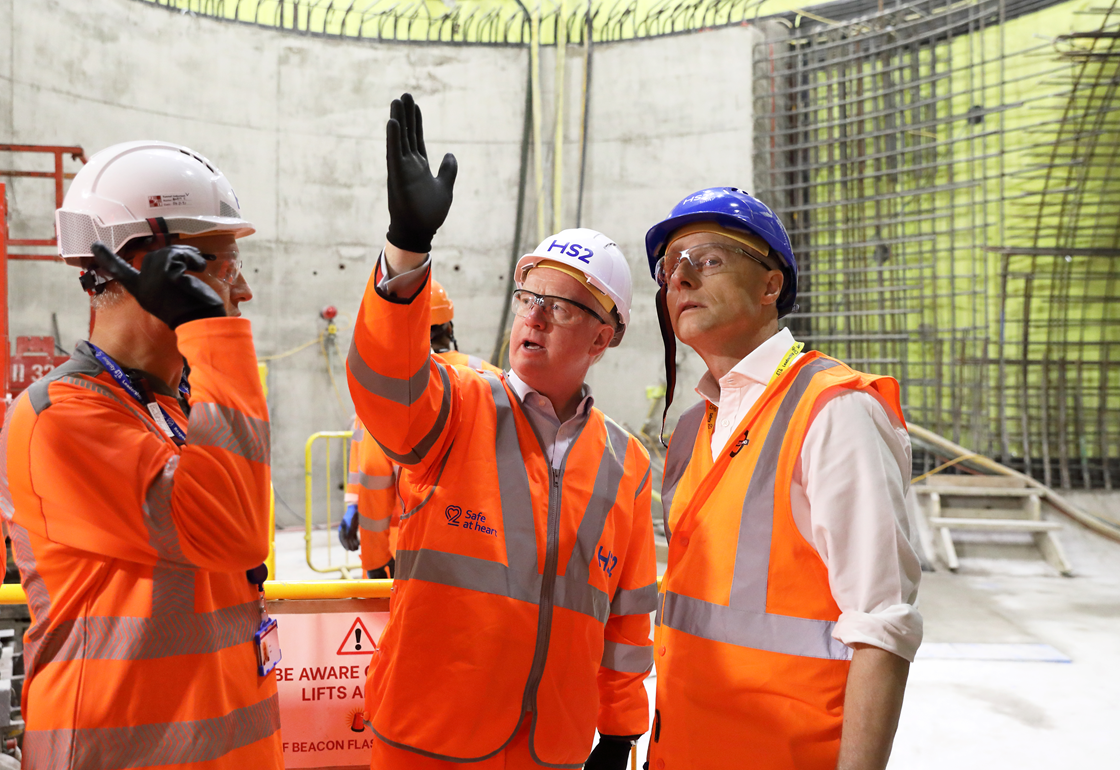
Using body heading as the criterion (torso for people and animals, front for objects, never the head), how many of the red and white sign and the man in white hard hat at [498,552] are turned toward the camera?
2

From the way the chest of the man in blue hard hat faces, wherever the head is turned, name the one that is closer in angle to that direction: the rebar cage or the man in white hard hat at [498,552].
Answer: the man in white hard hat

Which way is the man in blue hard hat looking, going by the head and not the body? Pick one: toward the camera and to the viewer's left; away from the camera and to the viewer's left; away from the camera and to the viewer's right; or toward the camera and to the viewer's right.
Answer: toward the camera and to the viewer's left

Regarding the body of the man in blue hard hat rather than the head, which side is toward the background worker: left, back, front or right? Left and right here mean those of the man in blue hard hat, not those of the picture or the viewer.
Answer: right

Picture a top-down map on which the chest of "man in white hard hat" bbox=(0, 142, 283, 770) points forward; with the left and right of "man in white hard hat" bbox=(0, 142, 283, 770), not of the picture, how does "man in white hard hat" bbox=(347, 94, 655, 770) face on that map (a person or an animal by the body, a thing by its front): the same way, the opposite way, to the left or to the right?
to the right

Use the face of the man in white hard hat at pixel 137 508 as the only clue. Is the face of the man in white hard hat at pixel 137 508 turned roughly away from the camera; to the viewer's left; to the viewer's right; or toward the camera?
to the viewer's right

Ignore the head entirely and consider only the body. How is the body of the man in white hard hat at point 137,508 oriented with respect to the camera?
to the viewer's right

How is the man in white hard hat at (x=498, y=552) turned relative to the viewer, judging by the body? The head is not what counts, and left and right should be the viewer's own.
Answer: facing the viewer

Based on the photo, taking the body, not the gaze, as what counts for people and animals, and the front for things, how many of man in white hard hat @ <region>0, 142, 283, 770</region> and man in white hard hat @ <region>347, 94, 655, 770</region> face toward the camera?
1

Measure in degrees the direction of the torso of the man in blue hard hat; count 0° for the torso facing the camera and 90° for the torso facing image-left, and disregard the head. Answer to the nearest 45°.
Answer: approximately 45°

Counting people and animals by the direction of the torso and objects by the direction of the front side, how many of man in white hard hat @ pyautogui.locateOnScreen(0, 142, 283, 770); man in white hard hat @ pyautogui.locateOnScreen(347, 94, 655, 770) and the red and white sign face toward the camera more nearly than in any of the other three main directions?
2
